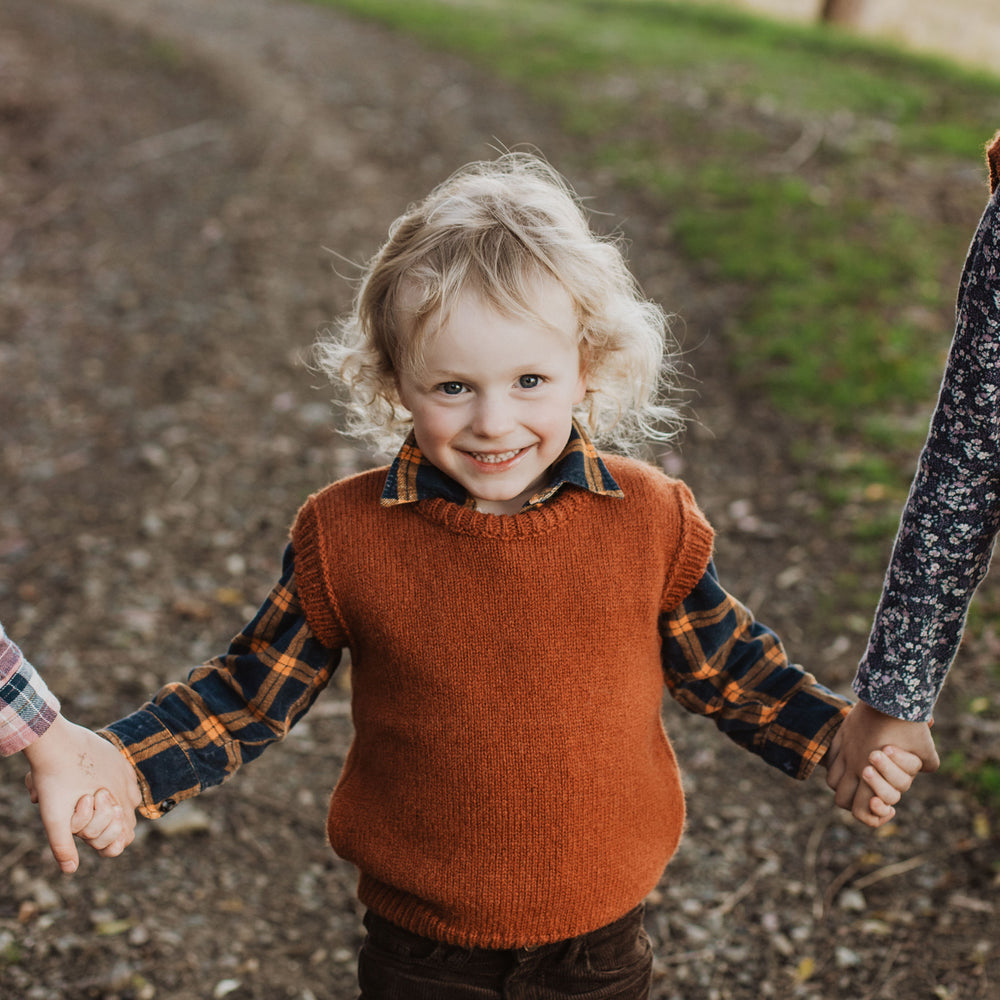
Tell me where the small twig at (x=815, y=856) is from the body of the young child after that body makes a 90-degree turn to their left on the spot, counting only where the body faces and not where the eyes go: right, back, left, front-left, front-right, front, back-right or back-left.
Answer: front-left

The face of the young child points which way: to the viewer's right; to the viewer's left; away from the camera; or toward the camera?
toward the camera

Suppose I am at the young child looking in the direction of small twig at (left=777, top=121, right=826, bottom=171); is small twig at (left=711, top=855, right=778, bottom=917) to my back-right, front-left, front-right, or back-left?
front-right

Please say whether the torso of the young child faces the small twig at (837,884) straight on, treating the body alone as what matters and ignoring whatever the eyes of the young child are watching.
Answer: no

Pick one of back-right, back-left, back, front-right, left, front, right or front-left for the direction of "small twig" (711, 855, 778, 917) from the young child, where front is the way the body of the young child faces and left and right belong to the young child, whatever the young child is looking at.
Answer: back-left

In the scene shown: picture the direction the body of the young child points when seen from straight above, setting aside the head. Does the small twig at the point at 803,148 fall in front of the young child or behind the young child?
behind

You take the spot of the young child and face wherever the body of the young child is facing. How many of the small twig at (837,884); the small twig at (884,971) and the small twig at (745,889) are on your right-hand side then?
0

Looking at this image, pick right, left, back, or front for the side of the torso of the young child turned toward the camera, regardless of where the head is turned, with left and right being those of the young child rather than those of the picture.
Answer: front

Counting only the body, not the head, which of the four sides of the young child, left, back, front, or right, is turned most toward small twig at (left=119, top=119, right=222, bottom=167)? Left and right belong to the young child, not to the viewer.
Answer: back

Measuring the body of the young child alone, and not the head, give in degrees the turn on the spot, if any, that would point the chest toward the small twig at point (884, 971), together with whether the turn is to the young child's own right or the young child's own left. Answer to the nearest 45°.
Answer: approximately 135° to the young child's own left

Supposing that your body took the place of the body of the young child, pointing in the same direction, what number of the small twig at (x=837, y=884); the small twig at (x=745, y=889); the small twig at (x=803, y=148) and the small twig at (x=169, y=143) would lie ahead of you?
0
